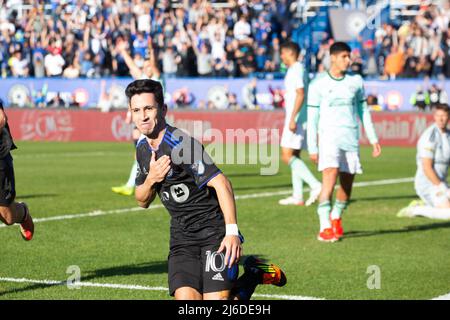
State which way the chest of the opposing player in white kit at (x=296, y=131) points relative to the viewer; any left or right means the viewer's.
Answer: facing to the left of the viewer

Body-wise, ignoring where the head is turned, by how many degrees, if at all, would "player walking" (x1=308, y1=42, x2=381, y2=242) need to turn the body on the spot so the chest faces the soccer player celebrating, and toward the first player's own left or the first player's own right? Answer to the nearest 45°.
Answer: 0° — they already face them

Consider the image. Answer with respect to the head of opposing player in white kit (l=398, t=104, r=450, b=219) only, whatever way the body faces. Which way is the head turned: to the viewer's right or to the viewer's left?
to the viewer's left

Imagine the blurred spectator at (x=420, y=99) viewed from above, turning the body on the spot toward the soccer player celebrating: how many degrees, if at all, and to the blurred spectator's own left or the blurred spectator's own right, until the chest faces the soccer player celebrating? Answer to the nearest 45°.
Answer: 0° — they already face them

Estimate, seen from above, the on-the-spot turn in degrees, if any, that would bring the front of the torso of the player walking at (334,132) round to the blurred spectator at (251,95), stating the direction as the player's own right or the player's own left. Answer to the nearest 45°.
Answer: approximately 180°

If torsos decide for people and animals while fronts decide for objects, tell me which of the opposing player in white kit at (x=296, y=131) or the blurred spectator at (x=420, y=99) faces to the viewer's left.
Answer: the opposing player in white kit

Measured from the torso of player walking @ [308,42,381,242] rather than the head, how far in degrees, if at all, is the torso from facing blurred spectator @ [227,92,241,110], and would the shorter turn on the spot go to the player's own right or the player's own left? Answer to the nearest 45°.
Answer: approximately 180°

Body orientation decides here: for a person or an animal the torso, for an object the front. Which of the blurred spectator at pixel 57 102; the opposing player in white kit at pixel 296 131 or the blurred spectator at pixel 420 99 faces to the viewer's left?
the opposing player in white kit

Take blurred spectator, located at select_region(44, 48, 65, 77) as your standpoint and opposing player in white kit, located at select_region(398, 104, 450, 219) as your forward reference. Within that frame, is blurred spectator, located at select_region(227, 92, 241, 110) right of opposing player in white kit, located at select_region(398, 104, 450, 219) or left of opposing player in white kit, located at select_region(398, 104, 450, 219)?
left
